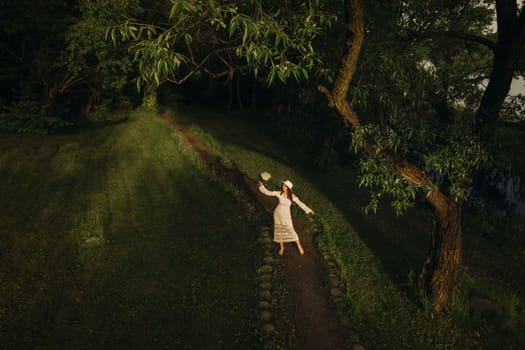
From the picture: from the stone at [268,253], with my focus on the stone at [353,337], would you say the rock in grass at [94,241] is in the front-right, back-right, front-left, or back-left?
back-right

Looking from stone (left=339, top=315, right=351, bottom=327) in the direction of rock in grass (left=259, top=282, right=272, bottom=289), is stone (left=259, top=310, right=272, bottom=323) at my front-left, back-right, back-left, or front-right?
front-left

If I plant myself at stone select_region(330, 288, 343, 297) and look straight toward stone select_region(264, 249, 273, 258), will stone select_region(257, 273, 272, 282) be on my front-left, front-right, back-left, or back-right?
front-left

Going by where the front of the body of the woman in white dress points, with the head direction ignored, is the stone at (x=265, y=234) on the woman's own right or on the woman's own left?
on the woman's own right
